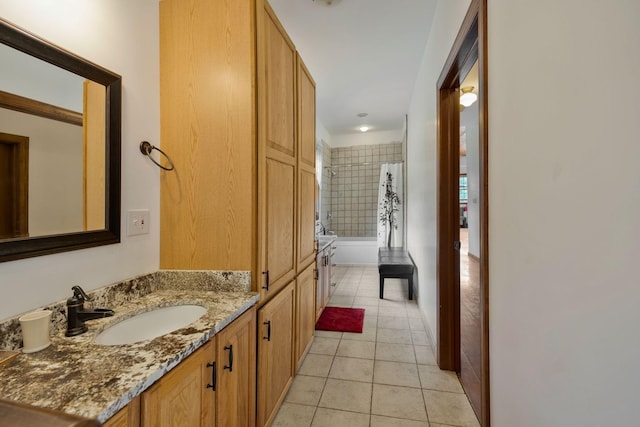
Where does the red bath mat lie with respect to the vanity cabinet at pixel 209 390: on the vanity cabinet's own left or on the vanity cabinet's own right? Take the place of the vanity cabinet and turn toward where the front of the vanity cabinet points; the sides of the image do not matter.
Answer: on the vanity cabinet's own left

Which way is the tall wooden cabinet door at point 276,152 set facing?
to the viewer's right

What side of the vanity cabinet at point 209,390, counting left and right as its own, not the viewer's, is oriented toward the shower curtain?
left

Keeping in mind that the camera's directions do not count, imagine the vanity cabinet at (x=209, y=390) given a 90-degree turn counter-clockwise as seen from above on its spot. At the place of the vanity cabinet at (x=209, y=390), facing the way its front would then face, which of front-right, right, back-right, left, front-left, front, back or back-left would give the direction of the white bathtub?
front

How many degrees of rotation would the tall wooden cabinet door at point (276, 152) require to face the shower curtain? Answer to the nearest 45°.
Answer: approximately 45° to its left

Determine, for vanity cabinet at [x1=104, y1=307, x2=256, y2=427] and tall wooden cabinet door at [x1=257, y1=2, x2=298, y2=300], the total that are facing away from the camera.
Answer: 0

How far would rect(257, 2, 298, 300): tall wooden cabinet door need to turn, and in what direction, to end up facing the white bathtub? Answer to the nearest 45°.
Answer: approximately 90° to its left

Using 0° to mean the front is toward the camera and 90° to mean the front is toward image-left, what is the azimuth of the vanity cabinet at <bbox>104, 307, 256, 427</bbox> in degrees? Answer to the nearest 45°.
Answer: approximately 315°
